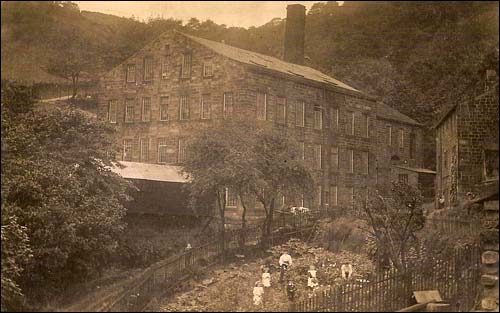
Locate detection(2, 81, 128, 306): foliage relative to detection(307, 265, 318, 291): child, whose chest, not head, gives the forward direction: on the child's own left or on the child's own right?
on the child's own right

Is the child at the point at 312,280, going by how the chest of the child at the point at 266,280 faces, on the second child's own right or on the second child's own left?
on the second child's own left

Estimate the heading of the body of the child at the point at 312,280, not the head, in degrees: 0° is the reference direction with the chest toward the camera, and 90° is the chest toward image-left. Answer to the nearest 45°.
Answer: approximately 0°

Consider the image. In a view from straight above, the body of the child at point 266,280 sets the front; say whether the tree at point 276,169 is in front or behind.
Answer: behind

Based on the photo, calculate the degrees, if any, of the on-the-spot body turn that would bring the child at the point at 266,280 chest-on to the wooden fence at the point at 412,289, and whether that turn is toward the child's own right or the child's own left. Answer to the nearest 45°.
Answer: approximately 45° to the child's own left

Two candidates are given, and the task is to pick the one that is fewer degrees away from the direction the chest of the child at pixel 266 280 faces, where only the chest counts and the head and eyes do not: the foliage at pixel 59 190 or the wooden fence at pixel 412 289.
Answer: the wooden fence

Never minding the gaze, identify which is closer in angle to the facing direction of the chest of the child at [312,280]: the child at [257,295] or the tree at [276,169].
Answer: the child

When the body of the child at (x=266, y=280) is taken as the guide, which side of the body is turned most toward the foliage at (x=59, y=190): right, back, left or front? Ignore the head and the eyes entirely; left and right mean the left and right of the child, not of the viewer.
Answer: right

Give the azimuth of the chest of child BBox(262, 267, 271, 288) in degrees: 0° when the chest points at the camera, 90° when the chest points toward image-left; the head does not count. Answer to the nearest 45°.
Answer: approximately 0°

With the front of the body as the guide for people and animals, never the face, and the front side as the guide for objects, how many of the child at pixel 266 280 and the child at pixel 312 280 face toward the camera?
2

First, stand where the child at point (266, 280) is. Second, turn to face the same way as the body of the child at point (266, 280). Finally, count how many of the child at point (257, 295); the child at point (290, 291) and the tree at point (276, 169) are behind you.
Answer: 1

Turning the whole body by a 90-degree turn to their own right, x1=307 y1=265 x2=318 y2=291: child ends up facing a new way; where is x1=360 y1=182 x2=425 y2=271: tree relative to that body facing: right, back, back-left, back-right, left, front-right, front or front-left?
back
